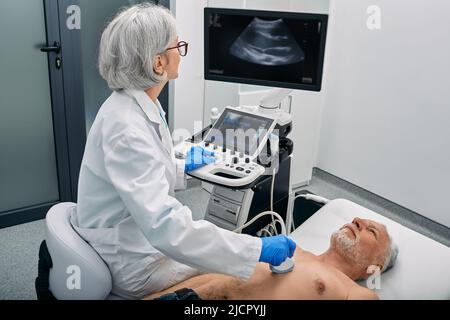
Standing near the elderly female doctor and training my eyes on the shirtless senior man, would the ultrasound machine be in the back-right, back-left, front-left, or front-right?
front-left

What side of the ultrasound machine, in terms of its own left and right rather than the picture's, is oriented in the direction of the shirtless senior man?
left

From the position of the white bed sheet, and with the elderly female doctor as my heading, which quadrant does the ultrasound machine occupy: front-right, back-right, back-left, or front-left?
front-right

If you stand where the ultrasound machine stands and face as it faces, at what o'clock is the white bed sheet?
The white bed sheet is roughly at 8 o'clock from the ultrasound machine.

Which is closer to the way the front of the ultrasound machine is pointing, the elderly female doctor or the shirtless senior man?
the elderly female doctor

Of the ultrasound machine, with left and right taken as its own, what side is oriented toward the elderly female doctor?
front

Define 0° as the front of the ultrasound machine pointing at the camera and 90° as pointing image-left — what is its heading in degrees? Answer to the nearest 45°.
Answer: approximately 45°

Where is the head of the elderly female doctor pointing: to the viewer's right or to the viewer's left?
to the viewer's right

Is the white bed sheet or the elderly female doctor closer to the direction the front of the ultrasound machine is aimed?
the elderly female doctor
